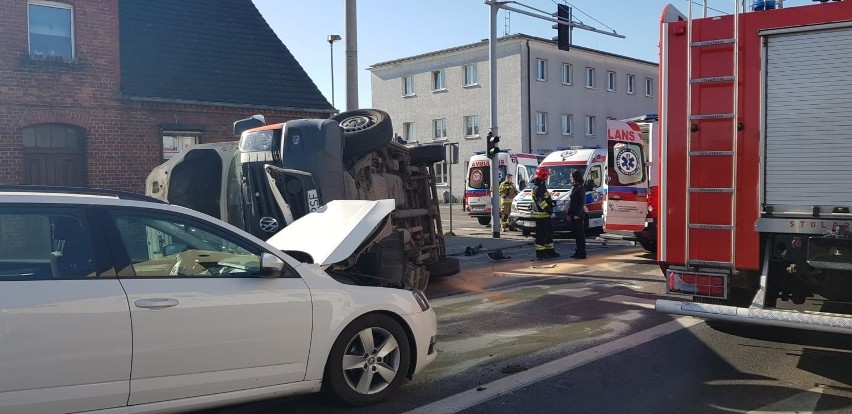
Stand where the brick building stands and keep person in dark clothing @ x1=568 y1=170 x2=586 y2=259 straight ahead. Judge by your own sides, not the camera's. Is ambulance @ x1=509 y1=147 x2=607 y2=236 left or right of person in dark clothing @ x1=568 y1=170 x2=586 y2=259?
left

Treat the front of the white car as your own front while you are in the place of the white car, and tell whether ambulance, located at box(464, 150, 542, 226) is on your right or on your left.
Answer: on your left

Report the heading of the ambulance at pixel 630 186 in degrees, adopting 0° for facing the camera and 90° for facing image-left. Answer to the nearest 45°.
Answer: approximately 225°

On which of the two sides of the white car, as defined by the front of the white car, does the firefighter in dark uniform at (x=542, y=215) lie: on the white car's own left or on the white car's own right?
on the white car's own left

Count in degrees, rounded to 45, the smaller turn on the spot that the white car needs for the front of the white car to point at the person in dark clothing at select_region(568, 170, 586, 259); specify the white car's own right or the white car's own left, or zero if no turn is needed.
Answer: approximately 45° to the white car's own left

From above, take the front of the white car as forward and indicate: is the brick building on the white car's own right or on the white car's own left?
on the white car's own left
